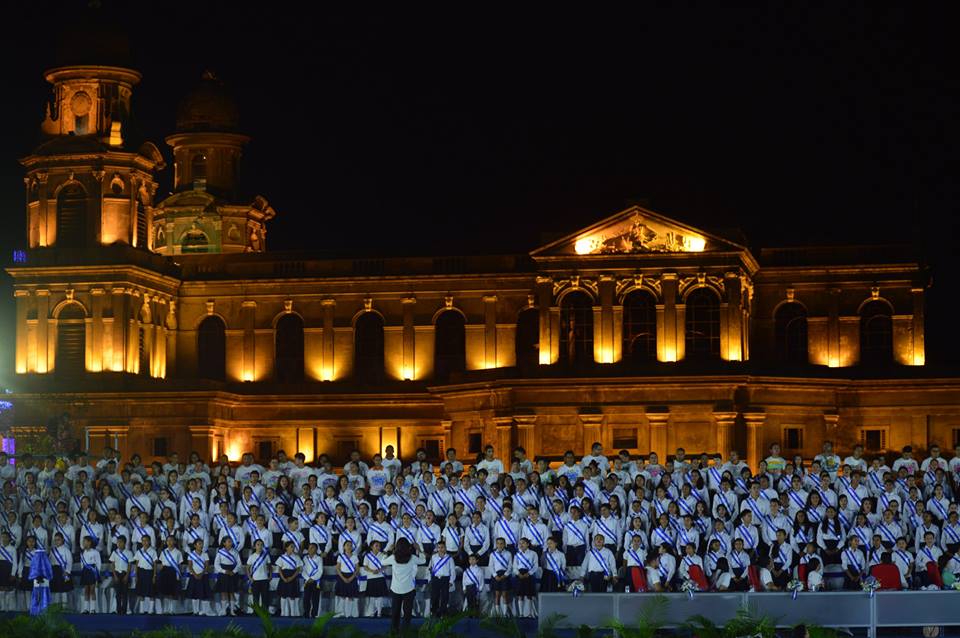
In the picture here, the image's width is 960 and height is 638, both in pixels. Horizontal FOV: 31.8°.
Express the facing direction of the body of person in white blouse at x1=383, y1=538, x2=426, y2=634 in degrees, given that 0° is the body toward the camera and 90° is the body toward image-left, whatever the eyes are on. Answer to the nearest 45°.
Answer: approximately 180°

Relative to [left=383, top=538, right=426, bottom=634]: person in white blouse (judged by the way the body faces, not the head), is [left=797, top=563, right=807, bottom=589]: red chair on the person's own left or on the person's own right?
on the person's own right

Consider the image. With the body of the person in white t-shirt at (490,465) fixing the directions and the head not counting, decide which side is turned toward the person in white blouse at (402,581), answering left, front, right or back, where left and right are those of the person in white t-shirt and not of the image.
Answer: front

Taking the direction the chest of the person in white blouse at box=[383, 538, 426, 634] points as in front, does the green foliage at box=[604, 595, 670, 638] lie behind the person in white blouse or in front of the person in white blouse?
behind

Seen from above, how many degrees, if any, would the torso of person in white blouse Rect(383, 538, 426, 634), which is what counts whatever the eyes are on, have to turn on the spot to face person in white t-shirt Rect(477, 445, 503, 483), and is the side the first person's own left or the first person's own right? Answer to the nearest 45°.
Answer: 0° — they already face them

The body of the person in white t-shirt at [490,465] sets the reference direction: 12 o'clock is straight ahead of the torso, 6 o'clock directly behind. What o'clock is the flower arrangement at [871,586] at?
The flower arrangement is roughly at 11 o'clock from the person in white t-shirt.

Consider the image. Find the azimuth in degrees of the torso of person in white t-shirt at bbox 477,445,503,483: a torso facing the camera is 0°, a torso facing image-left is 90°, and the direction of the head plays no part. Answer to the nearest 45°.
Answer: approximately 0°

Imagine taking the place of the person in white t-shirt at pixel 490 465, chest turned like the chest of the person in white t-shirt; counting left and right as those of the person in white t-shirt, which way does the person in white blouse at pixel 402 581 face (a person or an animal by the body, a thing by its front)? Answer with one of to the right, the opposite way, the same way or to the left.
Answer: the opposite way

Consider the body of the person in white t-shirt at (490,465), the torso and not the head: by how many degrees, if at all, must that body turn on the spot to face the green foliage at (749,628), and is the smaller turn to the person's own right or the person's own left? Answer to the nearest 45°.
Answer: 0° — they already face it

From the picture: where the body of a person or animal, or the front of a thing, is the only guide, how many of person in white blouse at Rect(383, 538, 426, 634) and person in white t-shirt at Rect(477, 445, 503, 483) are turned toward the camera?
1

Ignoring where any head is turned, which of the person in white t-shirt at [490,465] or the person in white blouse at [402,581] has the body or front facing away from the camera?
the person in white blouse
